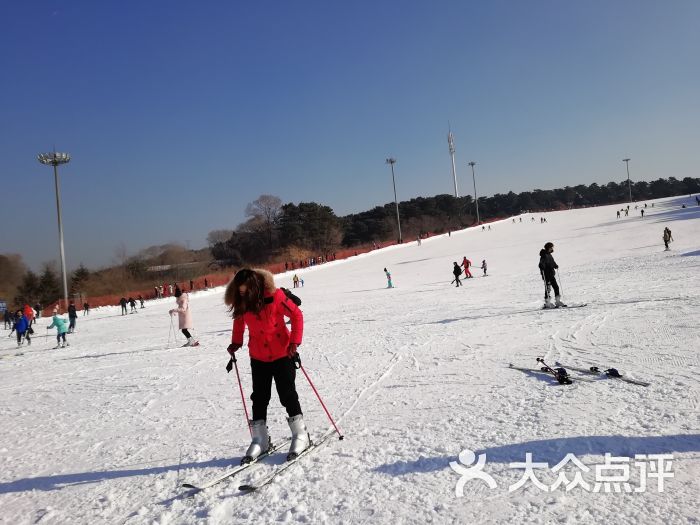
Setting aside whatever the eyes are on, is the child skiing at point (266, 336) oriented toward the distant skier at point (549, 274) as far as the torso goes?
no

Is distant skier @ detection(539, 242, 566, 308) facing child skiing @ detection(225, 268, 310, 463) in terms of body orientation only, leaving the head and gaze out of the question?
no

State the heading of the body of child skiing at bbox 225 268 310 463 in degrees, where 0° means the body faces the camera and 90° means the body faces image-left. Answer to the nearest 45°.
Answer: approximately 45°
